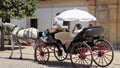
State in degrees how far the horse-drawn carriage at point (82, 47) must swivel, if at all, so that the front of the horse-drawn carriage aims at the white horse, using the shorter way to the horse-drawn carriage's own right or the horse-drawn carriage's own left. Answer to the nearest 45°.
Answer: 0° — it already faces it

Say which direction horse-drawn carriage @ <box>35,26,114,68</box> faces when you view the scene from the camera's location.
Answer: facing away from the viewer and to the left of the viewer

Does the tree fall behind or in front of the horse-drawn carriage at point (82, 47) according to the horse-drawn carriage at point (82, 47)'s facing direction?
in front
